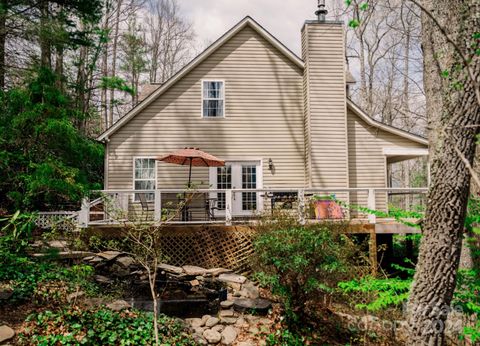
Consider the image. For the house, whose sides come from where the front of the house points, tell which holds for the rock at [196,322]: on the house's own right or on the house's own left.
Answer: on the house's own right

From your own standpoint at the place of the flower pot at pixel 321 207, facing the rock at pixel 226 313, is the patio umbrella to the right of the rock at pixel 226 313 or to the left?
right

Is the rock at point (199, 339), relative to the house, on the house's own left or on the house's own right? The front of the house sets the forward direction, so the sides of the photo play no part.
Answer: on the house's own right

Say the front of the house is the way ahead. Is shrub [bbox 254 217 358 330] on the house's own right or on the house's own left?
on the house's own right
